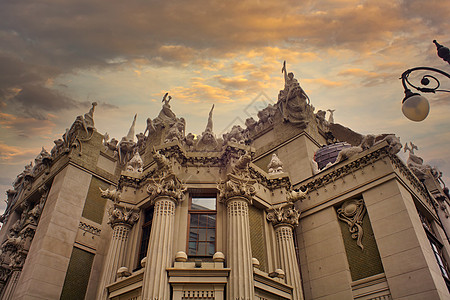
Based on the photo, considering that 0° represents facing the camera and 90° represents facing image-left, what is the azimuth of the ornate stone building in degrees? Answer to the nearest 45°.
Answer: approximately 0°
